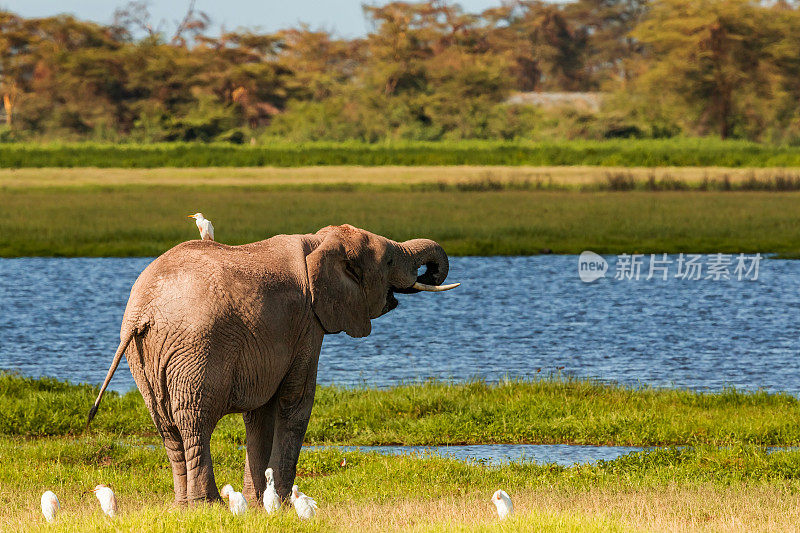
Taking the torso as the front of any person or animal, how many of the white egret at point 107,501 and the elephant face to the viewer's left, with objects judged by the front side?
1

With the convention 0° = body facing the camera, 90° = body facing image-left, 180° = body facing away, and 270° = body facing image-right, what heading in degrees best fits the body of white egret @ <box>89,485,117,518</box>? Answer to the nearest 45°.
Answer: approximately 90°

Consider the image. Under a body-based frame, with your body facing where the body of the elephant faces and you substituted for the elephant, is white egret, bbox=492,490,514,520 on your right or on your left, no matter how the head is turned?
on your right

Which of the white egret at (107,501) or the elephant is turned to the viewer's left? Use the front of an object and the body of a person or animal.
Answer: the white egret

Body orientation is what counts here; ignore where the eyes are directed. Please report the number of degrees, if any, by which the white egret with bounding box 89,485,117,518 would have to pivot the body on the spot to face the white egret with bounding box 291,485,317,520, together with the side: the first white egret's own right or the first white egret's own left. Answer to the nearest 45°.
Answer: approximately 135° to the first white egret's own left

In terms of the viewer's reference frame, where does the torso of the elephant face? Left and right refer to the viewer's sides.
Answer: facing away from the viewer and to the right of the viewer

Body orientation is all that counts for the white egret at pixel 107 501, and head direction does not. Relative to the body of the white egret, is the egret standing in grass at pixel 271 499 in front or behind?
behind

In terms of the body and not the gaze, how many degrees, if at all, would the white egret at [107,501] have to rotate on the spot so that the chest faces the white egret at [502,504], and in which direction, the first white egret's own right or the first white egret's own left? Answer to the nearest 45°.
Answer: approximately 180°
